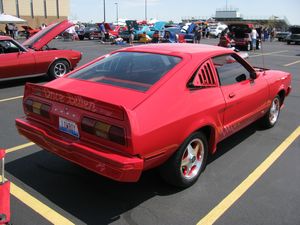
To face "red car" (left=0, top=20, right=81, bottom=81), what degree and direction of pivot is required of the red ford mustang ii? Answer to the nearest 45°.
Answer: approximately 90° to its left

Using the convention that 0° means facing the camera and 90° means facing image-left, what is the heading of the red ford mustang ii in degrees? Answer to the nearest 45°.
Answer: approximately 225°
